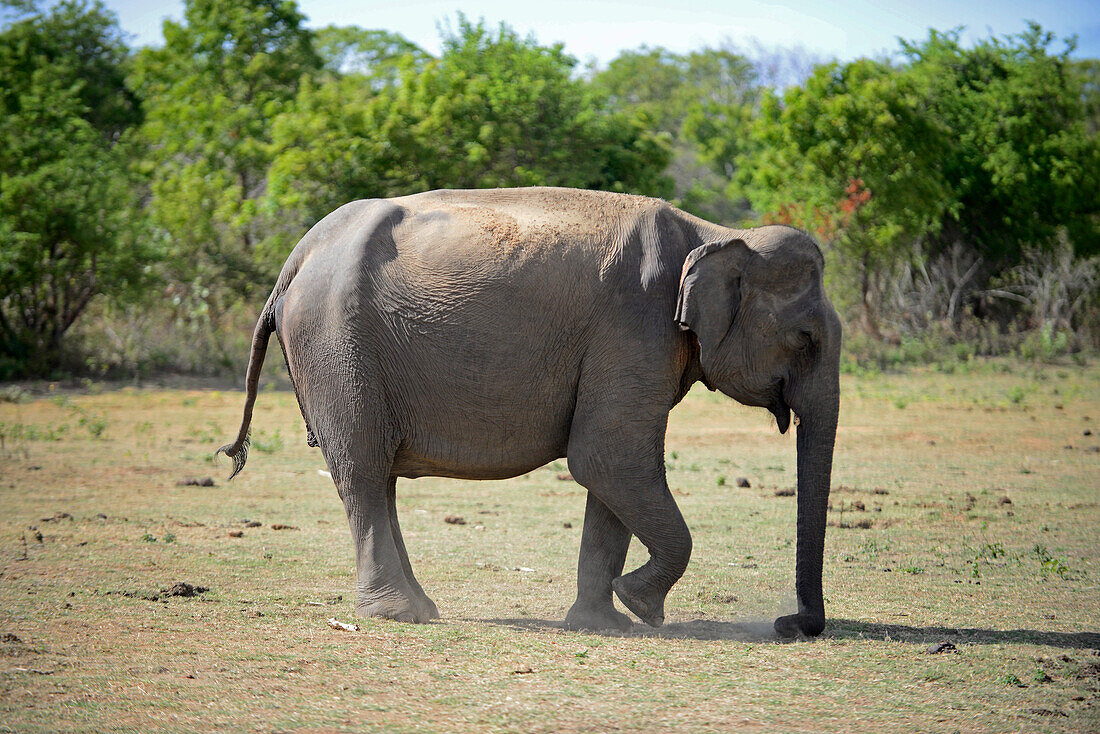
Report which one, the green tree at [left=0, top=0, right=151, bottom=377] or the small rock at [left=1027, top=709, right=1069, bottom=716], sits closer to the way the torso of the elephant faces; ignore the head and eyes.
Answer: the small rock

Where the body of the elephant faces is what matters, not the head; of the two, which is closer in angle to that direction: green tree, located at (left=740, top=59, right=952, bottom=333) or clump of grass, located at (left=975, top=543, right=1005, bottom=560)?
the clump of grass

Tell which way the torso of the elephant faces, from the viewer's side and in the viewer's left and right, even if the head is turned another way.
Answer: facing to the right of the viewer

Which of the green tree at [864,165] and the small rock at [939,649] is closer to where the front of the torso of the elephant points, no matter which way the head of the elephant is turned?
the small rock

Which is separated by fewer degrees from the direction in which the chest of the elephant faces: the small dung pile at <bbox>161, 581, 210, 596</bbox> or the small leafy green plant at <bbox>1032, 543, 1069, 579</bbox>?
the small leafy green plant

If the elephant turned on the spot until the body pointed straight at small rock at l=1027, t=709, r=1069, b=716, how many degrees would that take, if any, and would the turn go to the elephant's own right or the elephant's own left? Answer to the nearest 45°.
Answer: approximately 45° to the elephant's own right

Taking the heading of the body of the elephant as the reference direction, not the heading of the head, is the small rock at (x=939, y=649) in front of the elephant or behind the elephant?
in front

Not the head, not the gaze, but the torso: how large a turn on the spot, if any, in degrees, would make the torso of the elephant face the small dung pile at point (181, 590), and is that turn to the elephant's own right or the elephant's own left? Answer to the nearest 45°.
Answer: approximately 180°

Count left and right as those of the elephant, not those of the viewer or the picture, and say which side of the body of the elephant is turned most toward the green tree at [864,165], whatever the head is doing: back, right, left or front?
left

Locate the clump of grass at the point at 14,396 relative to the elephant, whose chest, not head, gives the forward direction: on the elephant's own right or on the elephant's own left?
on the elephant's own left

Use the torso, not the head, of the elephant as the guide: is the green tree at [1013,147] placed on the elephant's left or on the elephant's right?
on the elephant's left
